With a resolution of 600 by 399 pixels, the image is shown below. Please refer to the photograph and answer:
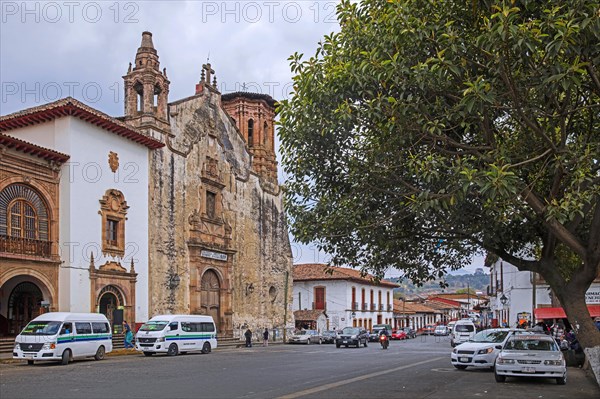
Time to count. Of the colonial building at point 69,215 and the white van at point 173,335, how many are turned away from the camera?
0

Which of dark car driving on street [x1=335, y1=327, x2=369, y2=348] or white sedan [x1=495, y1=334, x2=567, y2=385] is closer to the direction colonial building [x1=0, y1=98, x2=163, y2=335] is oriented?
the white sedan

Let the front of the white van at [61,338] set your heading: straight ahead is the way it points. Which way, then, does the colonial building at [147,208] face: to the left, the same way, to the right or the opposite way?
to the left

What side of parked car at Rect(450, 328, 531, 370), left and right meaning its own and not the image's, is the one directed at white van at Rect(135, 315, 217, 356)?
right

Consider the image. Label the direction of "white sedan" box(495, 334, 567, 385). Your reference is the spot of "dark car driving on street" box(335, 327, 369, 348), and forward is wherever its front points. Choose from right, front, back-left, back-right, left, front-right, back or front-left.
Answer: front-left

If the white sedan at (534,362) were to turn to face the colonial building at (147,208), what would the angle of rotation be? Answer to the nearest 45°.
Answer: approximately 135° to its right

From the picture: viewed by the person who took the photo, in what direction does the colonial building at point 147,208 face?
facing the viewer and to the right of the viewer

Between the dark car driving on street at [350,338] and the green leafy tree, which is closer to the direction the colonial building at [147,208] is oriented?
the green leafy tree

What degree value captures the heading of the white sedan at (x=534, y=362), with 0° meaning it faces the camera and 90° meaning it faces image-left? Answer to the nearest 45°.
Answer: approximately 0°

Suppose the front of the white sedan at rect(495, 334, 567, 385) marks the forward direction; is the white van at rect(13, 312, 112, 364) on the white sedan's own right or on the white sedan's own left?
on the white sedan's own right

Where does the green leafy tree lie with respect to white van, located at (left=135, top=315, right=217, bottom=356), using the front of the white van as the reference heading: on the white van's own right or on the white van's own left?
on the white van's own left

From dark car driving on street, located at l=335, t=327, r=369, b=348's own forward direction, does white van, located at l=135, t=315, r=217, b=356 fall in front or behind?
in front

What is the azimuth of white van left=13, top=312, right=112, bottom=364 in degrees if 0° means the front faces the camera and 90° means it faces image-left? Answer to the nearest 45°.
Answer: approximately 45°

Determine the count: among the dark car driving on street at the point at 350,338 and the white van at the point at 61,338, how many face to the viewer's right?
0
